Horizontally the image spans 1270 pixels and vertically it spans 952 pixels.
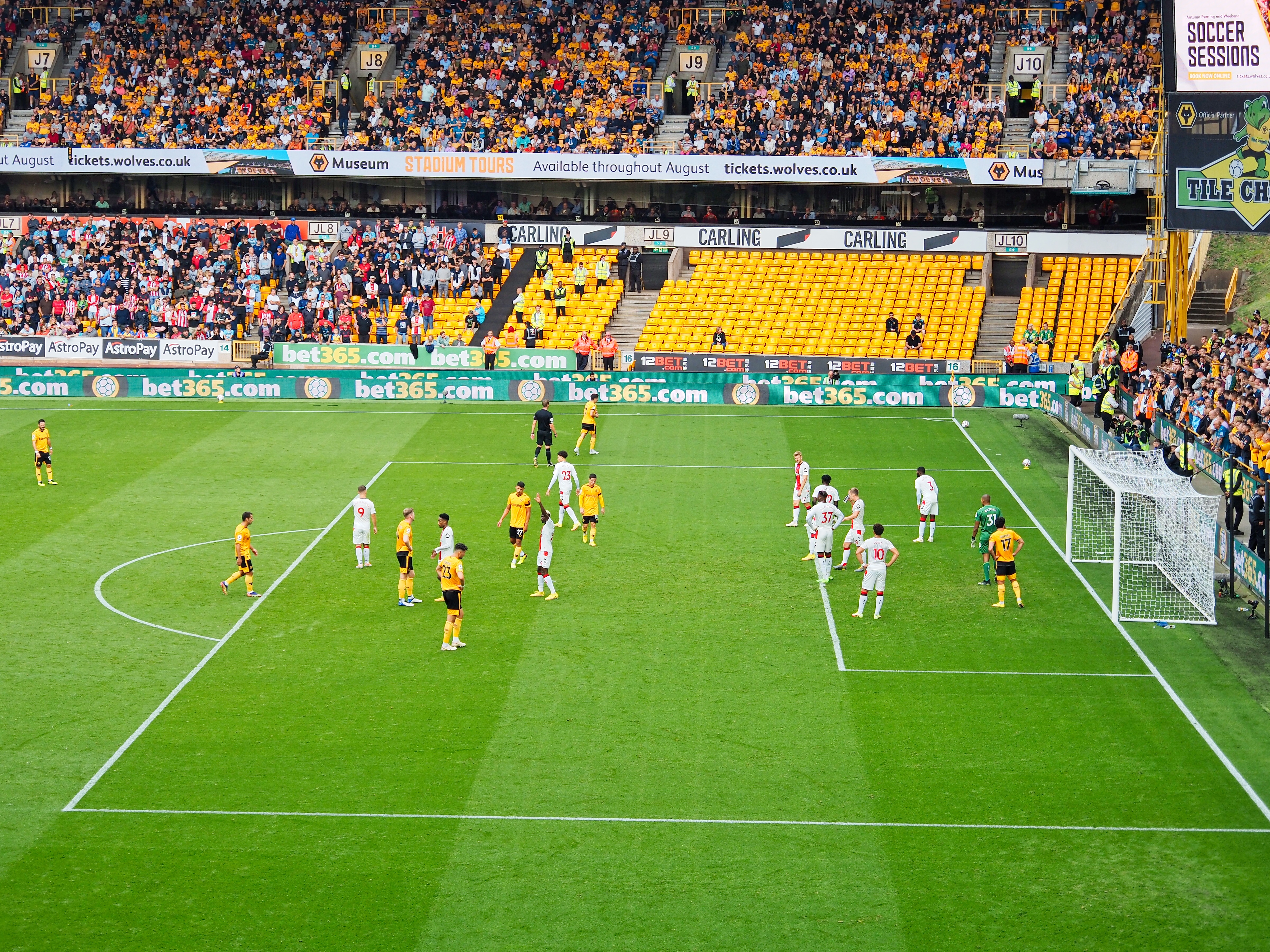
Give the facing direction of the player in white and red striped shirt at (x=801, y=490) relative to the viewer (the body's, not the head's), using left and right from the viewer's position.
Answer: facing the viewer and to the left of the viewer

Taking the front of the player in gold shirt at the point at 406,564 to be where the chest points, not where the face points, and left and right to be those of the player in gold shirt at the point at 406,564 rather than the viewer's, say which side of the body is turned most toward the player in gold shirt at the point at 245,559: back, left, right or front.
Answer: back

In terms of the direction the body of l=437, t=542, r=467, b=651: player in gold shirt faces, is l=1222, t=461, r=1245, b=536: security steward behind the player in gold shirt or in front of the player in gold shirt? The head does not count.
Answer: in front

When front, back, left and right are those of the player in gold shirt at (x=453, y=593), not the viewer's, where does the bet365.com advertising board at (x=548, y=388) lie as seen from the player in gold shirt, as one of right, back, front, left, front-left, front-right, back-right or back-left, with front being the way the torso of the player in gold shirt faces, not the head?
front-left

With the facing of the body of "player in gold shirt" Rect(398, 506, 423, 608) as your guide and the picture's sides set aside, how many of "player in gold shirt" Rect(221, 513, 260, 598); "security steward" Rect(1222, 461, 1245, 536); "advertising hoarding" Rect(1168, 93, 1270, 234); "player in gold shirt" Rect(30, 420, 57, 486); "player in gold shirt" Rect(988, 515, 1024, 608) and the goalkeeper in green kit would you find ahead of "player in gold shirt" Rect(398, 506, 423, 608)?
4

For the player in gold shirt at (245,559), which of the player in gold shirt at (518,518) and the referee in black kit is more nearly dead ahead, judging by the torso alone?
the player in gold shirt

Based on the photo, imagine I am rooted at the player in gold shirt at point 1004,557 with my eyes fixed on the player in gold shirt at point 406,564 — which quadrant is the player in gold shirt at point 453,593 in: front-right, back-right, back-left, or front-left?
front-left

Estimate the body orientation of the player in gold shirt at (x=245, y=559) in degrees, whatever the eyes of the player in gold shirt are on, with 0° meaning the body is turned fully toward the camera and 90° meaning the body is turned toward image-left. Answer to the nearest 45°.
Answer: approximately 270°

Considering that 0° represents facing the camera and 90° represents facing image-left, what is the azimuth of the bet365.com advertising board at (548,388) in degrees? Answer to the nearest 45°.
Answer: approximately 0°

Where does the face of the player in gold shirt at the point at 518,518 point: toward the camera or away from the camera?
toward the camera

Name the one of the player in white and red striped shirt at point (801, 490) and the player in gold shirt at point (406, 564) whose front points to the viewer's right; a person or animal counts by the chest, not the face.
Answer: the player in gold shirt

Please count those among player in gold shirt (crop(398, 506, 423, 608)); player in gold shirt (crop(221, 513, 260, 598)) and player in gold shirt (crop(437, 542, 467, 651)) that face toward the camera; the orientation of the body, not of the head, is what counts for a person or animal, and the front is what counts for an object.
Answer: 0

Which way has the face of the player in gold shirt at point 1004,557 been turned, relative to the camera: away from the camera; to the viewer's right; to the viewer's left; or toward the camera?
away from the camera

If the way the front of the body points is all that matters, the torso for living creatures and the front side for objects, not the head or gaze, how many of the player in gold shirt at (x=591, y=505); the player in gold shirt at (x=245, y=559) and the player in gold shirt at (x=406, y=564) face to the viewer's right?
2
